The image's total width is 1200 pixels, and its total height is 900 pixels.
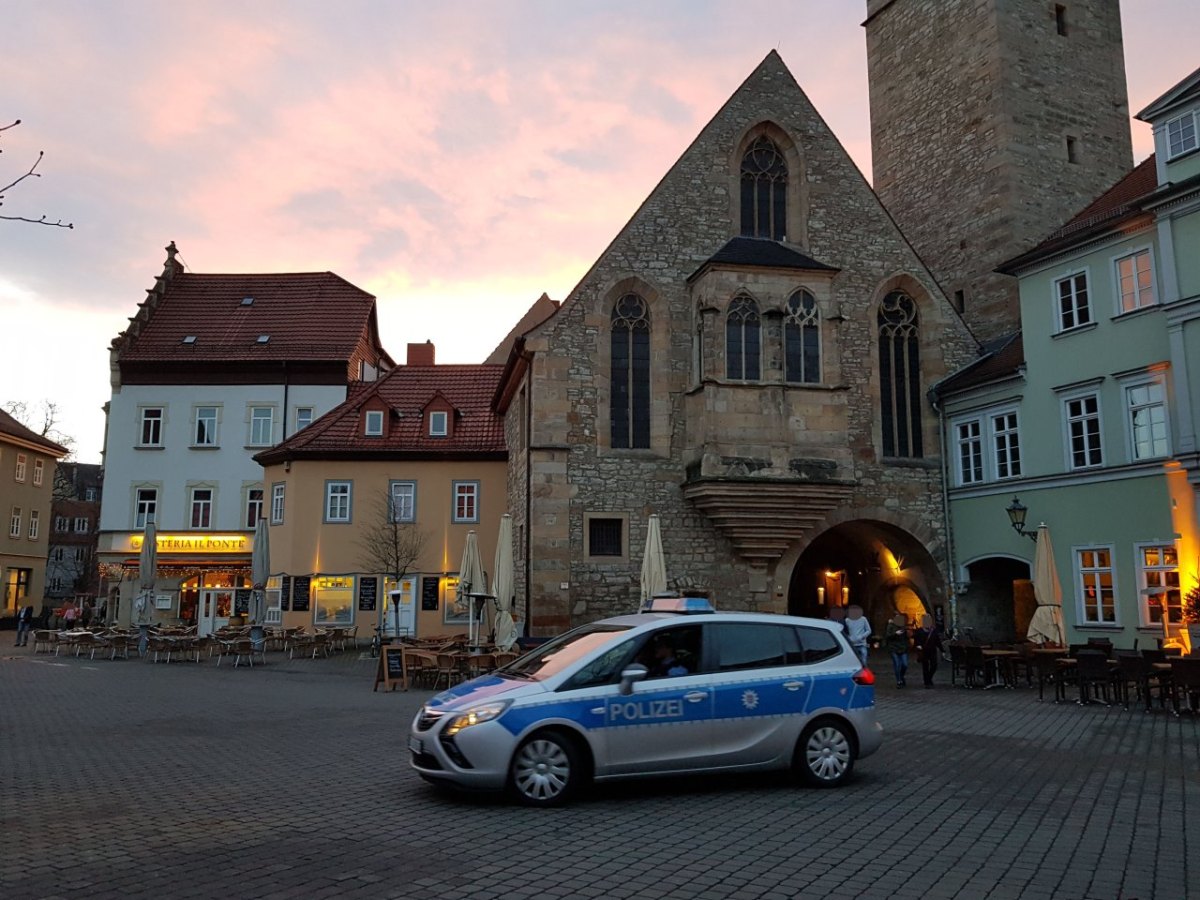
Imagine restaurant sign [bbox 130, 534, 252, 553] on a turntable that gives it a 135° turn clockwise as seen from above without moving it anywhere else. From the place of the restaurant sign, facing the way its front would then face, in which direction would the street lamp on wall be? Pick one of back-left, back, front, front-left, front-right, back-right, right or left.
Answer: back

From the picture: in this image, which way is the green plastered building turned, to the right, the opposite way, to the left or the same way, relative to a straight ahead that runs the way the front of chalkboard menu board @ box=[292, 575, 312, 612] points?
to the right

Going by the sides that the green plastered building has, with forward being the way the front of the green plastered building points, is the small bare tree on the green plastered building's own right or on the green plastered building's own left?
on the green plastered building's own right

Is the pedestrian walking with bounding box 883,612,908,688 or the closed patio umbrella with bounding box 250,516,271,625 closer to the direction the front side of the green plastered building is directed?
the pedestrian walking

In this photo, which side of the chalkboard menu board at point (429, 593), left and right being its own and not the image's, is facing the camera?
front

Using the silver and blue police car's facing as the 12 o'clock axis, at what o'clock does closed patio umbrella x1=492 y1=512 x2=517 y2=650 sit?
The closed patio umbrella is roughly at 4 o'clock from the silver and blue police car.

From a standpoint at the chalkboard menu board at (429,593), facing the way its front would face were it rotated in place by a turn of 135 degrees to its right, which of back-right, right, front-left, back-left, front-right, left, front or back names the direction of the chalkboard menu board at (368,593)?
front-left

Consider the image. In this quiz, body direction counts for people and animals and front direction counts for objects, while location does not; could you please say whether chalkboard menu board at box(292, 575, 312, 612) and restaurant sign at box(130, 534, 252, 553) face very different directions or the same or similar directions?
same or similar directions

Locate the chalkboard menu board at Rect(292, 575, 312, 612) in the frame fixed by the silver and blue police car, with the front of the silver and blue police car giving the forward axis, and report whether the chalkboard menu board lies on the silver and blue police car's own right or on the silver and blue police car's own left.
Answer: on the silver and blue police car's own right

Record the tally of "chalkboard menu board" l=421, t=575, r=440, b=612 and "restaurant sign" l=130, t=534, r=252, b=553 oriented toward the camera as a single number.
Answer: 2

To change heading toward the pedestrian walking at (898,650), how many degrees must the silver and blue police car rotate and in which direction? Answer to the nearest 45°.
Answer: approximately 180°

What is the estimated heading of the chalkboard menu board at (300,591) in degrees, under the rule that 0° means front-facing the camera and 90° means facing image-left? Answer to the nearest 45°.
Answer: approximately 0°

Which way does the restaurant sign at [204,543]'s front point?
toward the camera
